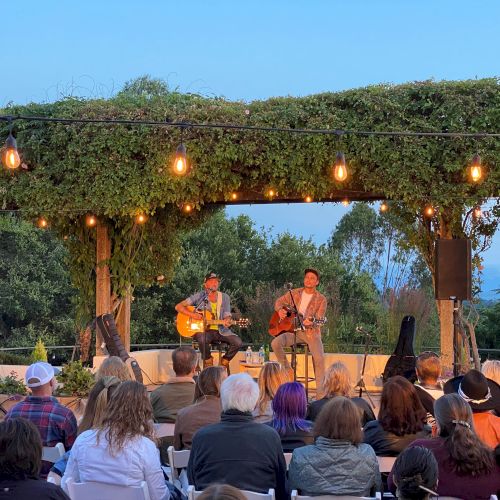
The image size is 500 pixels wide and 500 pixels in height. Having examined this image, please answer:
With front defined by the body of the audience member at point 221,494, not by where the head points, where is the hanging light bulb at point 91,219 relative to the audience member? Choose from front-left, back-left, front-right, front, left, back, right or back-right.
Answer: front

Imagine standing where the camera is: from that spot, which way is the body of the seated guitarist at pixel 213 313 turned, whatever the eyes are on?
toward the camera

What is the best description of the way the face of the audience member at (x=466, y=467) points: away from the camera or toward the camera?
away from the camera

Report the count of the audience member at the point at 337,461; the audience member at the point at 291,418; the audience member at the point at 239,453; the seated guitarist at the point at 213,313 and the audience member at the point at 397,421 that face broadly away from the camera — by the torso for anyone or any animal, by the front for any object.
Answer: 4

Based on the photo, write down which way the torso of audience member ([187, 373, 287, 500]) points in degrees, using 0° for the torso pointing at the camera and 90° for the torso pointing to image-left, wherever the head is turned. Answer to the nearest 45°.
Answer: approximately 180°

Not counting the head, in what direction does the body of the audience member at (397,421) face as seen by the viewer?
away from the camera

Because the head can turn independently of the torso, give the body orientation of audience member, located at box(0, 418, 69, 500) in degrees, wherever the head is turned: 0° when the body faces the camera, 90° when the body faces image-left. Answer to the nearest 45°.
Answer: approximately 180°

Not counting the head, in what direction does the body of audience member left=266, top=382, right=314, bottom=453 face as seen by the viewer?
away from the camera

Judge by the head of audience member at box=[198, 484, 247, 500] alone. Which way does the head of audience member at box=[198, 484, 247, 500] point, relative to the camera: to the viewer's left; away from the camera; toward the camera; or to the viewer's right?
away from the camera

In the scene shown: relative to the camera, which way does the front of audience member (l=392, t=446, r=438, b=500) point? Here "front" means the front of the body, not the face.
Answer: away from the camera

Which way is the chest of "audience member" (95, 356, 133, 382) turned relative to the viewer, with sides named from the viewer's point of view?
facing away from the viewer

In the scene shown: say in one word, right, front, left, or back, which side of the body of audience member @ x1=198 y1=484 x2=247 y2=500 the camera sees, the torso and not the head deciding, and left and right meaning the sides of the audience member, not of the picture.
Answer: back

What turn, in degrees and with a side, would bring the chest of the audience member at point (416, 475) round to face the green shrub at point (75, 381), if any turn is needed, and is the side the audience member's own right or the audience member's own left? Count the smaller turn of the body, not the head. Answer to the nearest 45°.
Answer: approximately 45° to the audience member's own left

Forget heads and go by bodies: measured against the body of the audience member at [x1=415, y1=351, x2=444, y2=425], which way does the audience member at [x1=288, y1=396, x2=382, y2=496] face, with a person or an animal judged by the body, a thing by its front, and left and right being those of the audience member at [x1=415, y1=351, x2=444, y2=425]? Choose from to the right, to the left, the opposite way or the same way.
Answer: the same way

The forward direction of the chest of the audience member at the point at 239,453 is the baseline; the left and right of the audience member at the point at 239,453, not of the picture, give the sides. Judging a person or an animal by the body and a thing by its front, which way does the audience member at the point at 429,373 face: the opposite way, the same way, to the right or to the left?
the same way

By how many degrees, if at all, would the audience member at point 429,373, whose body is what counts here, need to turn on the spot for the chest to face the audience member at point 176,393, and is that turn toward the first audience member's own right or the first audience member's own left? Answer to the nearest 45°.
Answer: approximately 90° to the first audience member's own left

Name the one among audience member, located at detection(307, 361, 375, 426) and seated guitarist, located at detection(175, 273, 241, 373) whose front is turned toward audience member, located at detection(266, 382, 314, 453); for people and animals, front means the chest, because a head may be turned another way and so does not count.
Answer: the seated guitarist

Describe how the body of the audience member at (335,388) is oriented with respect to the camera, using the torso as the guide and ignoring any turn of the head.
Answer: away from the camera

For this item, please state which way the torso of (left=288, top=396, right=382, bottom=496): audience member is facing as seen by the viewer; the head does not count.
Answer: away from the camera

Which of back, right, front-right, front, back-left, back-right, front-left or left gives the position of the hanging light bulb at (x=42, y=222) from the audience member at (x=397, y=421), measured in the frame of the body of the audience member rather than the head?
front-left

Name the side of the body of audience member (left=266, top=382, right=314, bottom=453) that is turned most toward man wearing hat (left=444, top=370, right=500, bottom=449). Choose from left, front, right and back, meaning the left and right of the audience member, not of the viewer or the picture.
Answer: right

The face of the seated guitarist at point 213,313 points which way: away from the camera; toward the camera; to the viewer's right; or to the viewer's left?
toward the camera

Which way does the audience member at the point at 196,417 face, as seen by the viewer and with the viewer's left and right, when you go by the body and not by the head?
facing away from the viewer and to the right of the viewer

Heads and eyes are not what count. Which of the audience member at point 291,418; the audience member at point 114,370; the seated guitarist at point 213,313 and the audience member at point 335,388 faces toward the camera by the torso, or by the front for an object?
the seated guitarist
